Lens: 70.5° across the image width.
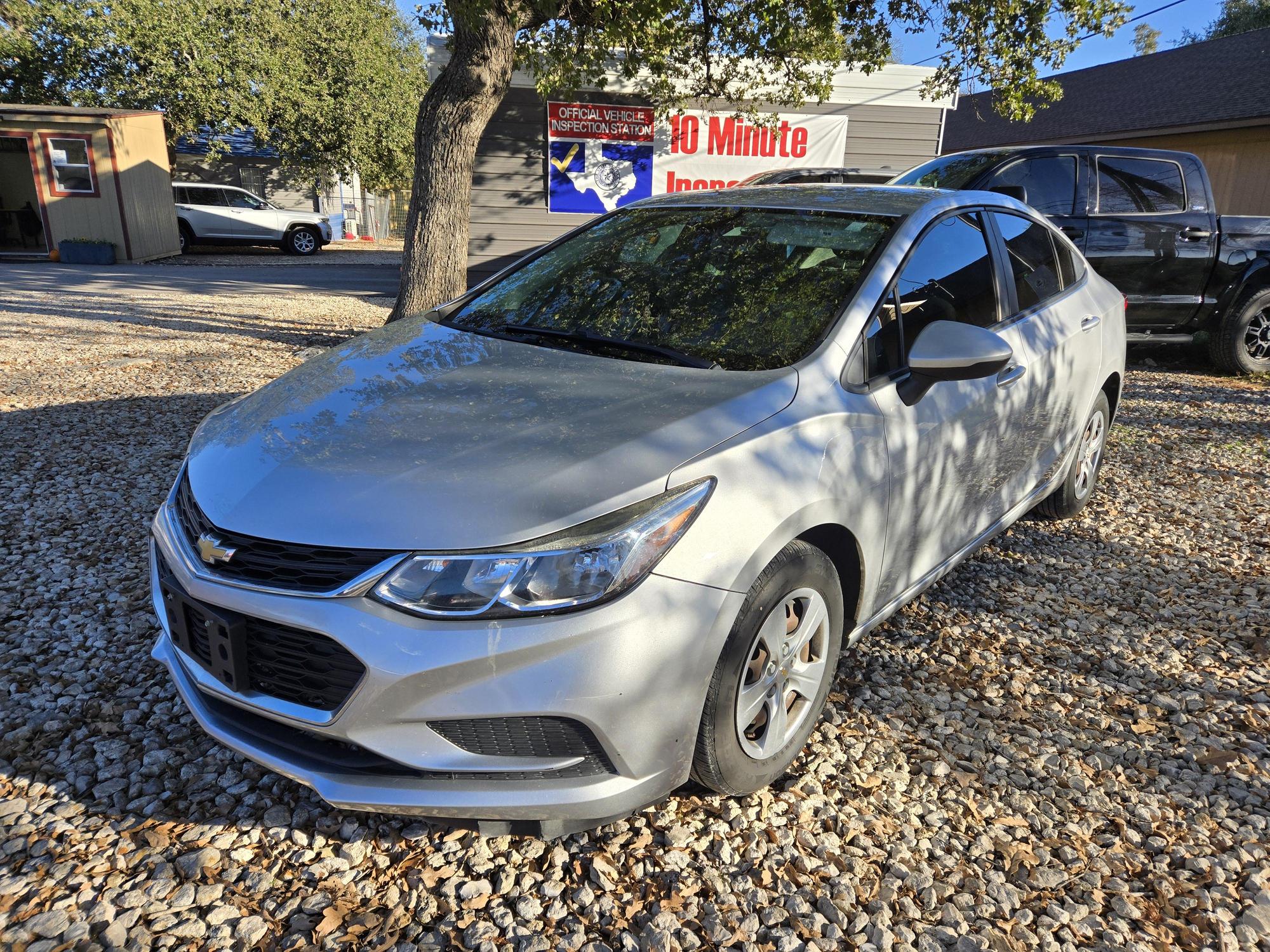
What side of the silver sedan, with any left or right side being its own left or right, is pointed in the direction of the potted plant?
right

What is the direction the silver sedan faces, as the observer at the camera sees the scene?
facing the viewer and to the left of the viewer

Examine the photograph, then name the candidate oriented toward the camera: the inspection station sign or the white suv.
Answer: the inspection station sign

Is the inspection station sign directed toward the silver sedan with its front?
yes

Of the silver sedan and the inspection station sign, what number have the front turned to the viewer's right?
0

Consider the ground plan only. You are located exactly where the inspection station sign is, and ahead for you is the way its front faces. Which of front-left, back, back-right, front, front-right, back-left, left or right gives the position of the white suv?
back-right

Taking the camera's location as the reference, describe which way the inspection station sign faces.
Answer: facing the viewer

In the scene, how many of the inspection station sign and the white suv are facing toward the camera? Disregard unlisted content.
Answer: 1

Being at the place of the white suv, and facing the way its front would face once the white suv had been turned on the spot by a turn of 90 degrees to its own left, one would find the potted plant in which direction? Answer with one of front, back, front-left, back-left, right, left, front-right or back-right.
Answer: back-left

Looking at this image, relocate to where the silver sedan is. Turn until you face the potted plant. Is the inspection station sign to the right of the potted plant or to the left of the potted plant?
right

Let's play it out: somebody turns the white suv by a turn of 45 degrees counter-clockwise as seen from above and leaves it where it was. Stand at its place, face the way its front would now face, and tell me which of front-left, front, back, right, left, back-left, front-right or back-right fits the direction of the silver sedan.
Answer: back-right

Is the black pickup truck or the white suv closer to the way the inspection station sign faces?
the black pickup truck

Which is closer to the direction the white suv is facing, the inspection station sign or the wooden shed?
the inspection station sign

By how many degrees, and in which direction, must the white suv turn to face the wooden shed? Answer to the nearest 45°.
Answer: approximately 135° to its right

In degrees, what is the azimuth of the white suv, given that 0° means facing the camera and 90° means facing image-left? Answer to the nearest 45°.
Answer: approximately 270°

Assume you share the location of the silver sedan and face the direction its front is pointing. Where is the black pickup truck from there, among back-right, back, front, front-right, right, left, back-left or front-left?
back
